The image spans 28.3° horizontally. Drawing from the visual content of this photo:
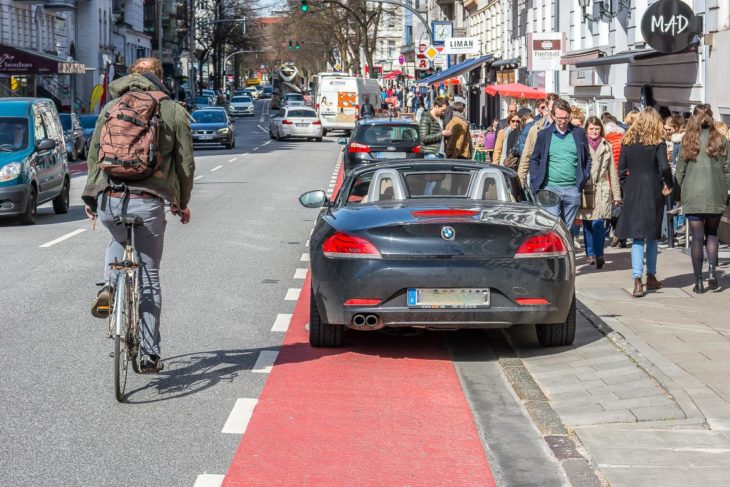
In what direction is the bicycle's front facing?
away from the camera

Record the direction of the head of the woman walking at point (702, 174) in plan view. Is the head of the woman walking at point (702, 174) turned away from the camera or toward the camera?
away from the camera

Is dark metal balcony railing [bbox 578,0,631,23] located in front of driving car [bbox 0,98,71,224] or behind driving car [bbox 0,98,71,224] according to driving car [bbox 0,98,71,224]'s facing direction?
behind

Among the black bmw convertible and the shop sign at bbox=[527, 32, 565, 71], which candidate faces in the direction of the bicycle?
the shop sign

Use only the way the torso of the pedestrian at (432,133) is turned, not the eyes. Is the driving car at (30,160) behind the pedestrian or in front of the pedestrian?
behind

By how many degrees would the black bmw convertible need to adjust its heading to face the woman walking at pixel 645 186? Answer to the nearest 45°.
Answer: approximately 45° to its right

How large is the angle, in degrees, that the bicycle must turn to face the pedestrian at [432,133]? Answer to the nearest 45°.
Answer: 0° — it already faces them

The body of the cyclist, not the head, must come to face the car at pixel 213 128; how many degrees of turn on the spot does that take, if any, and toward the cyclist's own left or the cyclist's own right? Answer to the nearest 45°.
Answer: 0° — they already face it

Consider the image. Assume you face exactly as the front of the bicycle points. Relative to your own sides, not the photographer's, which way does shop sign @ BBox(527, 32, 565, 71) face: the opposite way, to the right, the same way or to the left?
the opposite way

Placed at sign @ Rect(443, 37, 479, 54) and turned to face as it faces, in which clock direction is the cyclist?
The cyclist is roughly at 12 o'clock from the sign.

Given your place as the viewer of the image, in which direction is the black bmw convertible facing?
facing away from the viewer

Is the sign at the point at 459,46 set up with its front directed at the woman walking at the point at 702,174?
yes

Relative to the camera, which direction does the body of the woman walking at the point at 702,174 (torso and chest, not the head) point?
away from the camera

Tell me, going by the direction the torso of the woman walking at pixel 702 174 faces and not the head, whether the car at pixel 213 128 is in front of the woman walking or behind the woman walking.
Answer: in front

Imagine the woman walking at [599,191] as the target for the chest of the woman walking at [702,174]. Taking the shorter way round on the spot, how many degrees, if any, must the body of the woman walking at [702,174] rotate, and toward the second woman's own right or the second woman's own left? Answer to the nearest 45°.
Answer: approximately 45° to the second woman's own left
